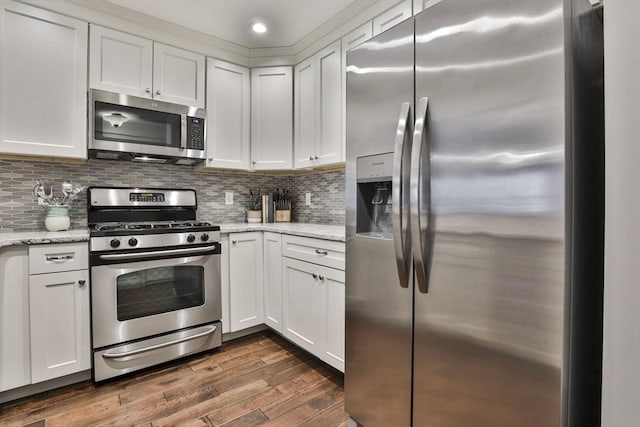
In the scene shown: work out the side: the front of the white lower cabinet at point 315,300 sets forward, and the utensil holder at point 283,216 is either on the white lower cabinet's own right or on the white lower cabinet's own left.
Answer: on the white lower cabinet's own right

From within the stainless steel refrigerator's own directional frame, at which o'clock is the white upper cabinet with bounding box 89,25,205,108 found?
The white upper cabinet is roughly at 2 o'clock from the stainless steel refrigerator.

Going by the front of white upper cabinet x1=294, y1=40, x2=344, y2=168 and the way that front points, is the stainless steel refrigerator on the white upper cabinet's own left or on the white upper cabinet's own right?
on the white upper cabinet's own left

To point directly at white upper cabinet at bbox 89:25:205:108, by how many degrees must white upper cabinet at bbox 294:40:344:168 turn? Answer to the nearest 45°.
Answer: approximately 45° to its right

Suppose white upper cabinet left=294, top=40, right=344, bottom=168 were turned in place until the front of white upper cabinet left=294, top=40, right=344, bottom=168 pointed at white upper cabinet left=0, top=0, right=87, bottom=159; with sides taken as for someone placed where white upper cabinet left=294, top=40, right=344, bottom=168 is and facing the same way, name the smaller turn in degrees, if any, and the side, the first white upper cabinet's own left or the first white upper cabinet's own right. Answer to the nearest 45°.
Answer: approximately 45° to the first white upper cabinet's own right
